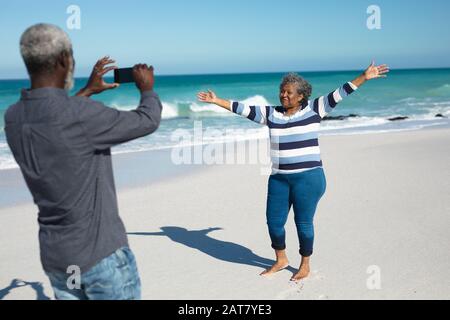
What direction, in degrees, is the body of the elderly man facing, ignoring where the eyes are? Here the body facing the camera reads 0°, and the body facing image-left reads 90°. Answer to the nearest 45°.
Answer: approximately 225°

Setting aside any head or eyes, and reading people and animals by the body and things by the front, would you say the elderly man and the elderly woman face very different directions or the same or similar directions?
very different directions

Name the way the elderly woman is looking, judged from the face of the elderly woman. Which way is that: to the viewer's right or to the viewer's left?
to the viewer's left

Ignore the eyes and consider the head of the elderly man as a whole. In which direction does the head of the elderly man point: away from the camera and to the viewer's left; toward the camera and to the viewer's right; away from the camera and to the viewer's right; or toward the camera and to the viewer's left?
away from the camera and to the viewer's right

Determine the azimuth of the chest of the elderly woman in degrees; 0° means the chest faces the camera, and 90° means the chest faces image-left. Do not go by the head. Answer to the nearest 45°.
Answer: approximately 45°
